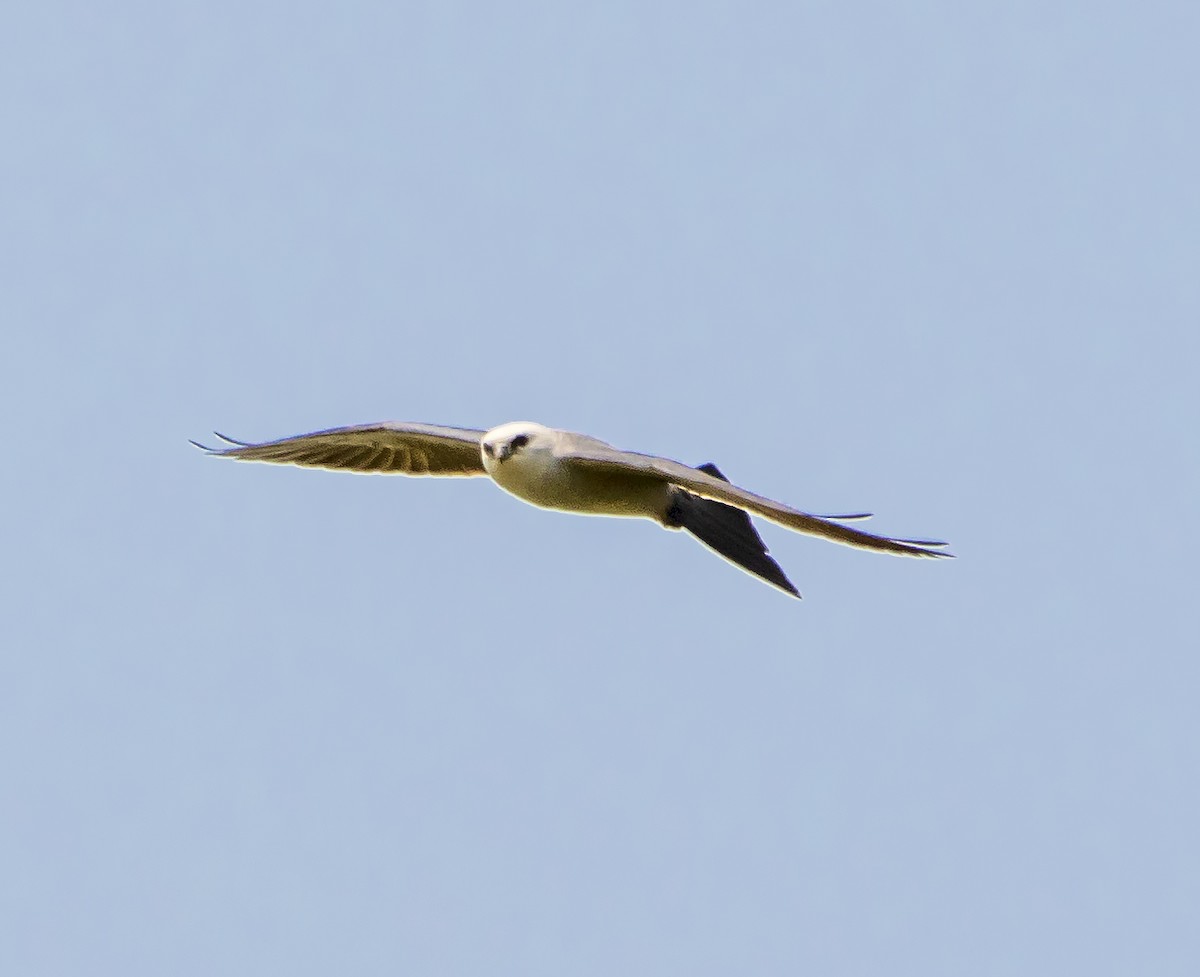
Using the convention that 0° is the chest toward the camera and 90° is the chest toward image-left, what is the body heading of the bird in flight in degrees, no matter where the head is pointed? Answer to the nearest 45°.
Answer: approximately 45°
